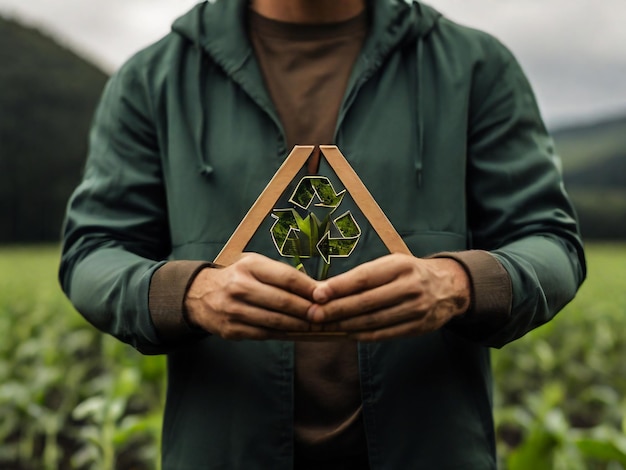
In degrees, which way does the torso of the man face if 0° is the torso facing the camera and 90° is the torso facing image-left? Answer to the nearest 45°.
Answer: approximately 0°
